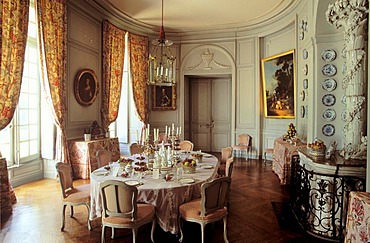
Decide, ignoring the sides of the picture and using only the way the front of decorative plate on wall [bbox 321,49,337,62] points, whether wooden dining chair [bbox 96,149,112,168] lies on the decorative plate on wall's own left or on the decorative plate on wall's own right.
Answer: on the decorative plate on wall's own right

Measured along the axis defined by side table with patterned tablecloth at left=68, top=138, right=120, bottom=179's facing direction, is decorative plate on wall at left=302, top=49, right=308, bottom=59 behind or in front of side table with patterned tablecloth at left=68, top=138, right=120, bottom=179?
in front

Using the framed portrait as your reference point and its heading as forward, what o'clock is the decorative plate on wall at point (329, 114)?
The decorative plate on wall is roughly at 11 o'clock from the framed portrait.

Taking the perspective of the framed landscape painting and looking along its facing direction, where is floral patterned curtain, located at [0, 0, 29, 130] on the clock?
The floral patterned curtain is roughly at 12 o'clock from the framed landscape painting.

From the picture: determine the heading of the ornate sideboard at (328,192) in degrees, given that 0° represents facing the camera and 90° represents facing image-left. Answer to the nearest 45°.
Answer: approximately 45°

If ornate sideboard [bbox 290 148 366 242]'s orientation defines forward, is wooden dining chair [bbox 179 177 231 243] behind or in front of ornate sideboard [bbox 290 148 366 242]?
in front

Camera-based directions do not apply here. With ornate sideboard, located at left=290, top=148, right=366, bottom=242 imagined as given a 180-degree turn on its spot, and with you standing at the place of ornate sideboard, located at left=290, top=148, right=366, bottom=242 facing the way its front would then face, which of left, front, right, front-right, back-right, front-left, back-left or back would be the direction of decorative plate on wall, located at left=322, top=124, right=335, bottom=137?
front-left

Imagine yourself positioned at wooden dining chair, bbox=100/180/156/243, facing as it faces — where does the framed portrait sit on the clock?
The framed portrait is roughly at 11 o'clock from the wooden dining chair.
